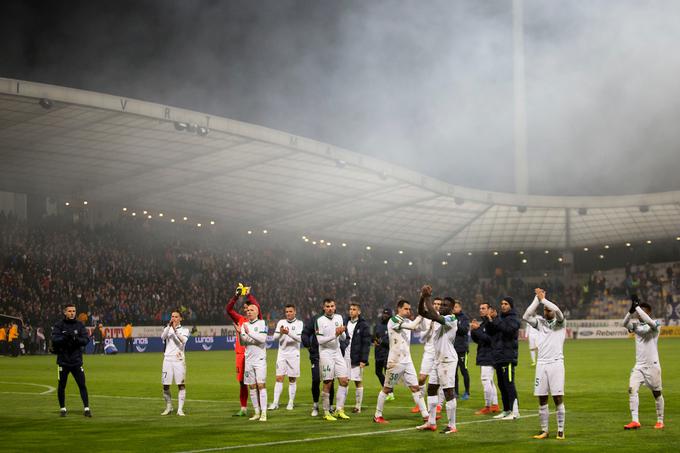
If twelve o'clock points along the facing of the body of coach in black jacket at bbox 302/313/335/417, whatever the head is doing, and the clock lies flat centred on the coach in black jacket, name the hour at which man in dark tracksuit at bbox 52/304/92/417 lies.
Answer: The man in dark tracksuit is roughly at 3 o'clock from the coach in black jacket.

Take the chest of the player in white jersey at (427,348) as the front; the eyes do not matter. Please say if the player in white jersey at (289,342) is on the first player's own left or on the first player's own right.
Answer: on the first player's own right

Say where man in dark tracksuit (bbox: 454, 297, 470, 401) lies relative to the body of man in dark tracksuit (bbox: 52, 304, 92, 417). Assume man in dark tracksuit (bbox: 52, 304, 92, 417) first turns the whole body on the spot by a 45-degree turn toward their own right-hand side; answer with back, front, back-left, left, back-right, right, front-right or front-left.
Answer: back-left

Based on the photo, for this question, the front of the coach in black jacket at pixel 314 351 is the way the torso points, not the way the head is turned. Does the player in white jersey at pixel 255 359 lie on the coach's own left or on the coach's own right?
on the coach's own right

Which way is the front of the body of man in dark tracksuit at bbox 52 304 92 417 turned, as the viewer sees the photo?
toward the camera

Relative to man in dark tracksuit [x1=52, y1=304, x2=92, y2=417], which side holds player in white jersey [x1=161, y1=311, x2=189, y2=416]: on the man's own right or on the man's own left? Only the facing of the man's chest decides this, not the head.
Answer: on the man's own left

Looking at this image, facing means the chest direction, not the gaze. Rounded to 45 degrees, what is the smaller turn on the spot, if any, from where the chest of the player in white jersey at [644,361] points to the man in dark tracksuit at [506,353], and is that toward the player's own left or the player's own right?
approximately 90° to the player's own right

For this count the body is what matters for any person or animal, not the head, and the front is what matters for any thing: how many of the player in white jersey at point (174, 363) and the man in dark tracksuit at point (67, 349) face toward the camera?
2
